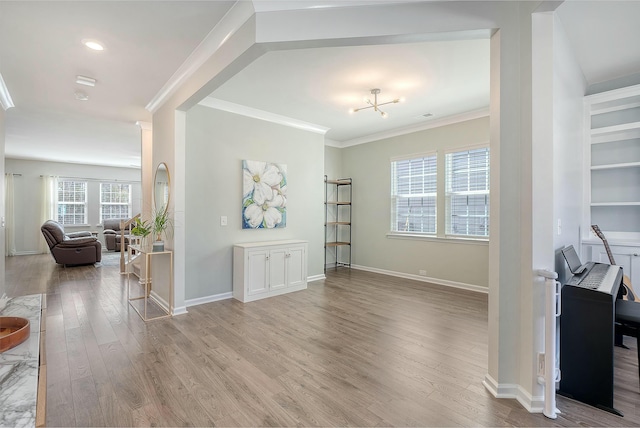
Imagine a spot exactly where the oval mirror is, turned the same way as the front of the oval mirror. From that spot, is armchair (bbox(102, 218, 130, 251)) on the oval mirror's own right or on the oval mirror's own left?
on the oval mirror's own right

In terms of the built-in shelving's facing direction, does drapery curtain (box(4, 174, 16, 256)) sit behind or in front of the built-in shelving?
in front

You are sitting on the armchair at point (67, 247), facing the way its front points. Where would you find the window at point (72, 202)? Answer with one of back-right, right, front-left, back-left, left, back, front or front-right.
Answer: left

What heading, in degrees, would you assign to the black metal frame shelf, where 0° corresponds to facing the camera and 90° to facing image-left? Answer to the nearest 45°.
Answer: approximately 315°

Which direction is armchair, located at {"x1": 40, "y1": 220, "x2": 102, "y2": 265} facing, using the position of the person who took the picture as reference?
facing to the right of the viewer

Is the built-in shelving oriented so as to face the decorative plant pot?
yes

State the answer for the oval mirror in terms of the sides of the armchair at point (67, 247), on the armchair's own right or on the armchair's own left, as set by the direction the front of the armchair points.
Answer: on the armchair's own right

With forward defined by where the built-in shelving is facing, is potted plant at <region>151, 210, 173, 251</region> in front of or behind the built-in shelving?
in front

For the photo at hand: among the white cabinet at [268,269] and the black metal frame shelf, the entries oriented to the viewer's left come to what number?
0

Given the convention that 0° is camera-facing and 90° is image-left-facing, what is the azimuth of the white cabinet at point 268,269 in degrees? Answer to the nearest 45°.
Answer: approximately 315°

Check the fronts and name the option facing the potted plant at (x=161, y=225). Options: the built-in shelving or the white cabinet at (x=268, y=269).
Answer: the built-in shelving

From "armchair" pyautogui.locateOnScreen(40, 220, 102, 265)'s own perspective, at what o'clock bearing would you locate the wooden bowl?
The wooden bowl is roughly at 3 o'clock from the armchair.

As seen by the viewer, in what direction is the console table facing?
to the viewer's left
